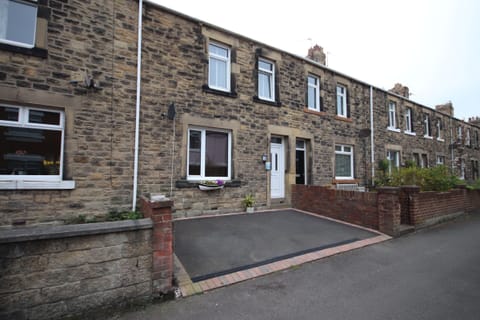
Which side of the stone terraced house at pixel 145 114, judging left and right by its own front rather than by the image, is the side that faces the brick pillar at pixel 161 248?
front

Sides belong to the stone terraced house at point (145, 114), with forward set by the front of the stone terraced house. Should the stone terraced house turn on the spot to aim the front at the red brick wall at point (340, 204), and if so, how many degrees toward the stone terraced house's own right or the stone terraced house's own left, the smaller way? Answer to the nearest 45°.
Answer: approximately 45° to the stone terraced house's own left

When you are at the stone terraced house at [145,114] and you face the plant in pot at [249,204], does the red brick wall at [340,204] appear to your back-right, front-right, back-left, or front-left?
front-right

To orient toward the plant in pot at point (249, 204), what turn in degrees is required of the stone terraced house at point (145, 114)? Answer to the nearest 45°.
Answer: approximately 90° to its left

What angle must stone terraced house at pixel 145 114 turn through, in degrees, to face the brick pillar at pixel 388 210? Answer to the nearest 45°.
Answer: approximately 45° to its left

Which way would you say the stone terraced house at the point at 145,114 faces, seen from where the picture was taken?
facing the viewer and to the right of the viewer
